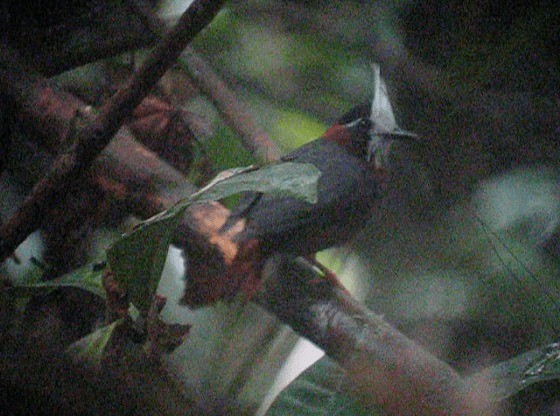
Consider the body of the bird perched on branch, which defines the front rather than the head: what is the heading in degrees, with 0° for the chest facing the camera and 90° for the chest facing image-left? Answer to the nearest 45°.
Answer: approximately 270°

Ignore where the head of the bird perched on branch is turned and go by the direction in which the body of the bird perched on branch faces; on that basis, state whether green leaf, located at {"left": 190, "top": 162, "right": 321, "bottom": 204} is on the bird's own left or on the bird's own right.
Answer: on the bird's own right
